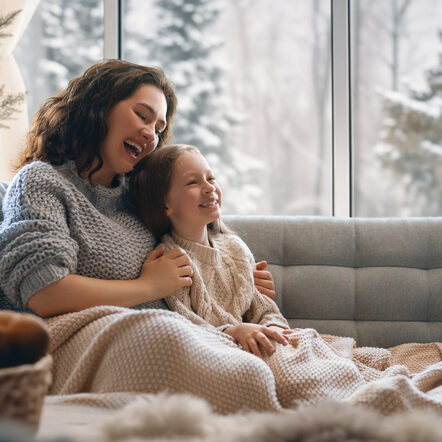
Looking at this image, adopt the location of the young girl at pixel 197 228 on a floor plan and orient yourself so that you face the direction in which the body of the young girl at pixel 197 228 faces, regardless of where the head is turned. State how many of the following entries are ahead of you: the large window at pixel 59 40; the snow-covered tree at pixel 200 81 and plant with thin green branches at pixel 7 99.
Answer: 0

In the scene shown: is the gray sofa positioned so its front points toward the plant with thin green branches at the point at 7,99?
no

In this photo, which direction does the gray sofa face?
toward the camera

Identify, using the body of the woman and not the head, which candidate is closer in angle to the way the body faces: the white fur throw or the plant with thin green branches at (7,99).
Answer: the white fur throw

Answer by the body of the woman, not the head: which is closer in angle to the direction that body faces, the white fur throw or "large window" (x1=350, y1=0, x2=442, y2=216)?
the white fur throw

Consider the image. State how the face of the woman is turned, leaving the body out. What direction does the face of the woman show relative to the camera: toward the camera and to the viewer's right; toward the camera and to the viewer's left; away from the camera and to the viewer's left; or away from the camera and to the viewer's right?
toward the camera and to the viewer's right

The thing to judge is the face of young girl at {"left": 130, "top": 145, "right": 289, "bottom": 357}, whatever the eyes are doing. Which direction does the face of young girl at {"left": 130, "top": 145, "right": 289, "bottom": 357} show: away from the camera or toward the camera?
toward the camera

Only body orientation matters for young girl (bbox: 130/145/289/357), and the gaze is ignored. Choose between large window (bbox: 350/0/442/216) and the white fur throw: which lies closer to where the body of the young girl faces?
the white fur throw

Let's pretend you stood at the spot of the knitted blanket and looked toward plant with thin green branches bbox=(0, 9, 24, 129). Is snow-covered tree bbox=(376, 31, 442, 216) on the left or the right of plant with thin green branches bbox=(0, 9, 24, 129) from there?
right

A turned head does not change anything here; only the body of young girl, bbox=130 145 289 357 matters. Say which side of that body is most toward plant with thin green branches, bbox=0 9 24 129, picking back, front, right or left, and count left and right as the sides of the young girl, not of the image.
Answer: back

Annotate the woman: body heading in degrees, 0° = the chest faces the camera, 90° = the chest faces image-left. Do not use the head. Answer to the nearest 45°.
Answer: approximately 315°

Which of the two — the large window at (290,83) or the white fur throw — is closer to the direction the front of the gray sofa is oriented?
the white fur throw

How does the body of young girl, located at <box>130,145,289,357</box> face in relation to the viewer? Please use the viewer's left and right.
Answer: facing the viewer and to the right of the viewer

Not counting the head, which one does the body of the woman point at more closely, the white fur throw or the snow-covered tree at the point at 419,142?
the white fur throw

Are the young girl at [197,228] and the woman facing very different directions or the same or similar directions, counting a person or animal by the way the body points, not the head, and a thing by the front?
same or similar directions
